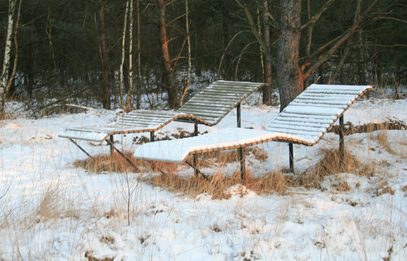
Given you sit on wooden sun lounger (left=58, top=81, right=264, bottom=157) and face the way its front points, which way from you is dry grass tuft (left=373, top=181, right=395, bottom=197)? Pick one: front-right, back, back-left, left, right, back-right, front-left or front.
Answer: left

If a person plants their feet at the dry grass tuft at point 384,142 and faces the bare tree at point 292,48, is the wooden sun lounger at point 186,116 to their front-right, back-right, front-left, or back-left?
front-left

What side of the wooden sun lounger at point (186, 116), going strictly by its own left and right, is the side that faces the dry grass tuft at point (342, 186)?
left

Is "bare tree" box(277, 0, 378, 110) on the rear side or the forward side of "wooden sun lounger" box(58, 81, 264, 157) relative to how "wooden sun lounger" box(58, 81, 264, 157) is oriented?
on the rear side

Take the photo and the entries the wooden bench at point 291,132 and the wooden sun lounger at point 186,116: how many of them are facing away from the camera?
0

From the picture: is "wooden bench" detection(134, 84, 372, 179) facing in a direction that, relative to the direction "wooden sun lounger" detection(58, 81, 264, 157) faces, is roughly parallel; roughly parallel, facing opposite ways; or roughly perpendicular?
roughly parallel

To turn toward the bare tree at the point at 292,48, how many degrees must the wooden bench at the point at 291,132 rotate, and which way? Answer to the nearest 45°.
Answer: approximately 135° to its right

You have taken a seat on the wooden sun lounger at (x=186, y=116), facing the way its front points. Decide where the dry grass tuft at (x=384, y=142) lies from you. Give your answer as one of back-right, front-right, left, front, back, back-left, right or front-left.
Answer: back-left

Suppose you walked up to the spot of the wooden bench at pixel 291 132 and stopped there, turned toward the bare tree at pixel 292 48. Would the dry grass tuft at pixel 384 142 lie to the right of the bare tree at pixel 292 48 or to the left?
right

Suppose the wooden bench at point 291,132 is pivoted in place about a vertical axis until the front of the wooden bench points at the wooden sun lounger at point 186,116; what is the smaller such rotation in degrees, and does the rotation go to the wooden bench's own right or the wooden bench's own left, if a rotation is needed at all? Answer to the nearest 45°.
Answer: approximately 90° to the wooden bench's own right

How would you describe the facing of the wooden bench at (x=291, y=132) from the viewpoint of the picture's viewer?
facing the viewer and to the left of the viewer
